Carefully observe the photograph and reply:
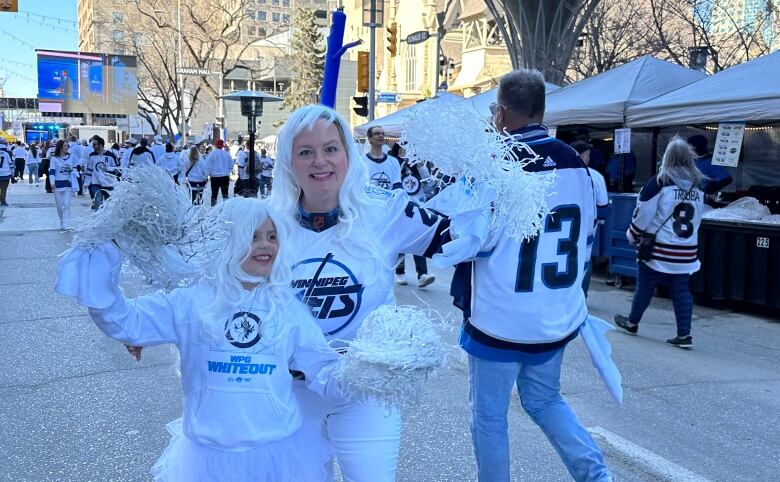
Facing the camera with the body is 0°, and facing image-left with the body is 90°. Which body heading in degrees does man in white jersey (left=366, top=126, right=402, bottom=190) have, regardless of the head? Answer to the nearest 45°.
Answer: approximately 0°

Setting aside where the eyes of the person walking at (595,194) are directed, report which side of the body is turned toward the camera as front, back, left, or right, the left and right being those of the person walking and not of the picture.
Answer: back

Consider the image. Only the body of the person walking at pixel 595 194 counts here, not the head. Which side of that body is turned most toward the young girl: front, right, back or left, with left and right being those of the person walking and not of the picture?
back

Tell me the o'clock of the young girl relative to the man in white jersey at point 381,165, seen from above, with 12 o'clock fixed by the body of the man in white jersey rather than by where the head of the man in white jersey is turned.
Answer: The young girl is roughly at 12 o'clock from the man in white jersey.

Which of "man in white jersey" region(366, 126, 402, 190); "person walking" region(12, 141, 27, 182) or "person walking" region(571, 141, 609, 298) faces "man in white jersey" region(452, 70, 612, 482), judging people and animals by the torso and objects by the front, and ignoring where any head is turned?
"man in white jersey" region(366, 126, 402, 190)

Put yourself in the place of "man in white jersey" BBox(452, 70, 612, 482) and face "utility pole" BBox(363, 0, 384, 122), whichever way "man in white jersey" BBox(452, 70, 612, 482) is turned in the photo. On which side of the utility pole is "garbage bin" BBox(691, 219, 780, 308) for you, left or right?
right

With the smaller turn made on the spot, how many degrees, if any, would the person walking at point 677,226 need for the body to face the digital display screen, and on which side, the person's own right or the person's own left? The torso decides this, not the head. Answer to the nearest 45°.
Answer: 0° — they already face it

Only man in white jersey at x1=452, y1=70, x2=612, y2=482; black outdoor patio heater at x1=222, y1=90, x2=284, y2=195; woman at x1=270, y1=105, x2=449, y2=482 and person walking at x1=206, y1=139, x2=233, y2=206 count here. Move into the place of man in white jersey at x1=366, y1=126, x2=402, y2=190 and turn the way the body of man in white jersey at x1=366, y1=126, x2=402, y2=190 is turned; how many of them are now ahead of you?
2

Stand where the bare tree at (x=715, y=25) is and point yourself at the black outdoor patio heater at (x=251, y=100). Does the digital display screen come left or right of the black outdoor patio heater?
right
